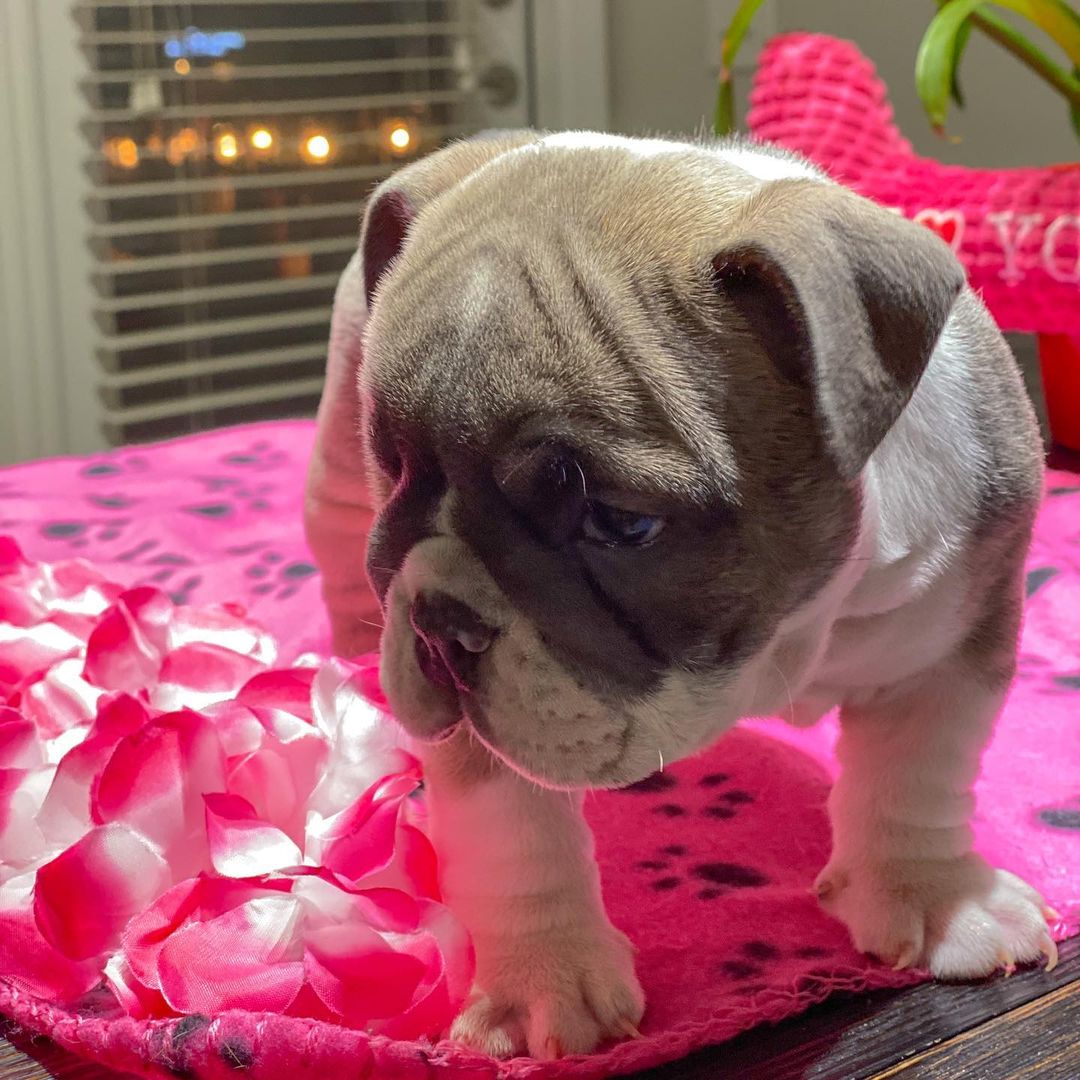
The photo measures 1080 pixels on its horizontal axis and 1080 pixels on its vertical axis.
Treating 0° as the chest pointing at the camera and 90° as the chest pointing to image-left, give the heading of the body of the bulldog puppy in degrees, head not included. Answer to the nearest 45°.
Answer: approximately 0°

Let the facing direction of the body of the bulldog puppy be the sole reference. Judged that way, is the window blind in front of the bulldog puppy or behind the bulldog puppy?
behind
